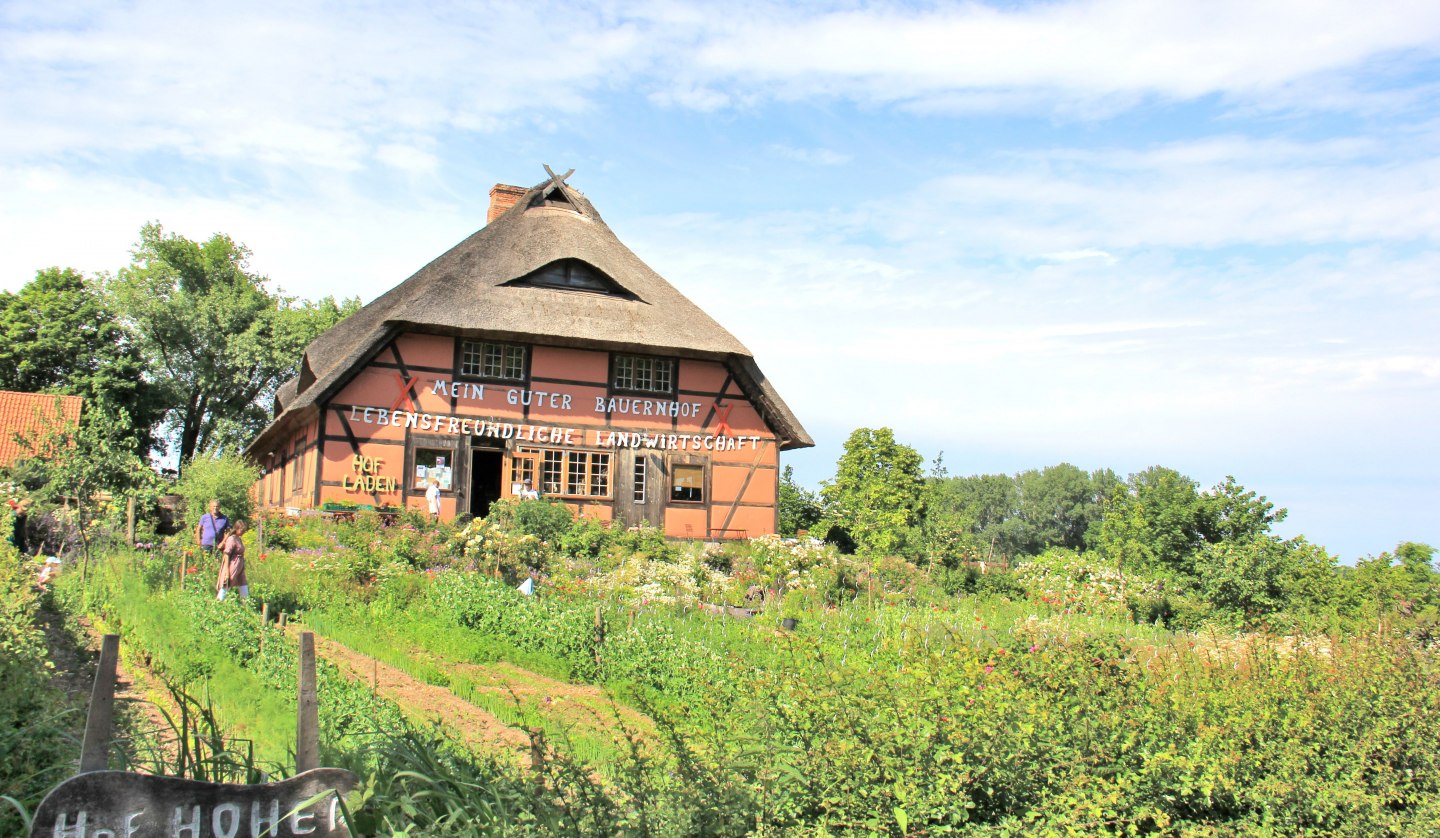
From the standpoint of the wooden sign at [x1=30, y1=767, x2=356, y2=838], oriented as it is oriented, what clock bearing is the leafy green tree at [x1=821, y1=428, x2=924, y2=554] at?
The leafy green tree is roughly at 7 o'clock from the wooden sign.

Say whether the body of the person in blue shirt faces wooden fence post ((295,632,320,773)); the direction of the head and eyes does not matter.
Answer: yes

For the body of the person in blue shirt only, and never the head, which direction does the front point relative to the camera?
toward the camera

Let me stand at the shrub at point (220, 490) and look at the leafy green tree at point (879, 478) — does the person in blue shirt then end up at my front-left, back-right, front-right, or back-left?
back-right

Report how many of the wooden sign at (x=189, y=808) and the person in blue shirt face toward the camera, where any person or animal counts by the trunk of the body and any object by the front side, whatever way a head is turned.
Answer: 2

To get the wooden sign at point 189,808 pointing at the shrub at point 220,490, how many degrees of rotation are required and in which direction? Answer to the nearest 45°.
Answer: approximately 180°

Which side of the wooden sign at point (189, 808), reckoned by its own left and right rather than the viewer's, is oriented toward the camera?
front

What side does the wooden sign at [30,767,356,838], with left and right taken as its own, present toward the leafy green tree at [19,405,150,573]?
back

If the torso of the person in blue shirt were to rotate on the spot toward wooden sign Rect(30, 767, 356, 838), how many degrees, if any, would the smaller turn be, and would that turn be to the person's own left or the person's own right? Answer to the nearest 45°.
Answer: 0° — they already face it

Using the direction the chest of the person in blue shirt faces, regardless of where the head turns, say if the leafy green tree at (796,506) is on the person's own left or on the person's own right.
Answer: on the person's own left

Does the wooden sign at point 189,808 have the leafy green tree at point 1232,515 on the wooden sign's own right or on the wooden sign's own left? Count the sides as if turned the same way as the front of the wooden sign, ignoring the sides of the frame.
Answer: on the wooden sign's own left

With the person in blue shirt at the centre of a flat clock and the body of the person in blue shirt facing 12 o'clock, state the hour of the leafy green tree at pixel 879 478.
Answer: The leafy green tree is roughly at 8 o'clock from the person in blue shirt.
